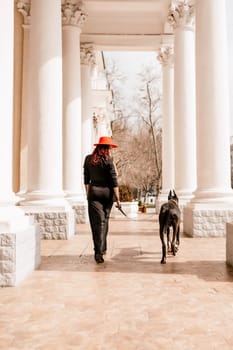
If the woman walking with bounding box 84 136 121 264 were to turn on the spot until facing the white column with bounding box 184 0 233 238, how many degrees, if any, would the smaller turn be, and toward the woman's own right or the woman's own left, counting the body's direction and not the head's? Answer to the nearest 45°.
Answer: approximately 45° to the woman's own right

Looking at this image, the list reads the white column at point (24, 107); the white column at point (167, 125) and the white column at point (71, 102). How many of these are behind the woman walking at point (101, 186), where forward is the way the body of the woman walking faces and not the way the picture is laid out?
0

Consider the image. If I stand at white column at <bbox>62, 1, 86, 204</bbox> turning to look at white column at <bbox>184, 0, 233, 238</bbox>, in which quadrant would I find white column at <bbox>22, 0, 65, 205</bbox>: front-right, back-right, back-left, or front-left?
front-right

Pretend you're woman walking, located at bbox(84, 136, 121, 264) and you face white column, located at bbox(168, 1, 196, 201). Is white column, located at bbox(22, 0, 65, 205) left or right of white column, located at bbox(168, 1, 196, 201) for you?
left

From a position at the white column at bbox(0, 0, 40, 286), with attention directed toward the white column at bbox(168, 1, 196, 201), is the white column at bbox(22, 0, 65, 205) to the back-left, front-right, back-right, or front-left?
front-left

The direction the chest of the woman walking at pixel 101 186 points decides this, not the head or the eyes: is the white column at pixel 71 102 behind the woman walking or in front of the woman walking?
in front

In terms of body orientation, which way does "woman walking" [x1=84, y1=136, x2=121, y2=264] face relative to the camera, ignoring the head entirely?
away from the camera

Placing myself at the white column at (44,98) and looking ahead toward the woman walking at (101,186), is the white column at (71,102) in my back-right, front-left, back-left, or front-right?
back-left

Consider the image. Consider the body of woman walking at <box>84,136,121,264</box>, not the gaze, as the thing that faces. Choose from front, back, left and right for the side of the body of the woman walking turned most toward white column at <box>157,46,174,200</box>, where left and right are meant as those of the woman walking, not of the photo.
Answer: front

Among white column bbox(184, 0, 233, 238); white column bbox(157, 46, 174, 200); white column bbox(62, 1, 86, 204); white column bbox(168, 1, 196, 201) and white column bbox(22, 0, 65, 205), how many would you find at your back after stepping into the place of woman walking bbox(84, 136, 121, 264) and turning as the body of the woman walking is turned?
0

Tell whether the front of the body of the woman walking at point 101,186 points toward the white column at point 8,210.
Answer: no

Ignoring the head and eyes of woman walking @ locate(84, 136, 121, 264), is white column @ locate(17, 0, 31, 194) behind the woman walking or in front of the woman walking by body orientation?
in front

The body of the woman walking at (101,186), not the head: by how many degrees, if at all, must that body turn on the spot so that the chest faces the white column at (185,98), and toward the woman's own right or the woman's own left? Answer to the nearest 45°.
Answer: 0° — they already face it
